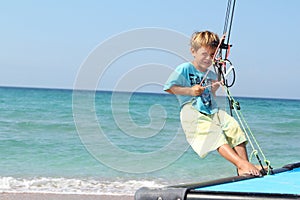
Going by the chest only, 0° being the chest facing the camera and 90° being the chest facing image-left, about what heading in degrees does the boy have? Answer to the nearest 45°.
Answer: approximately 315°
